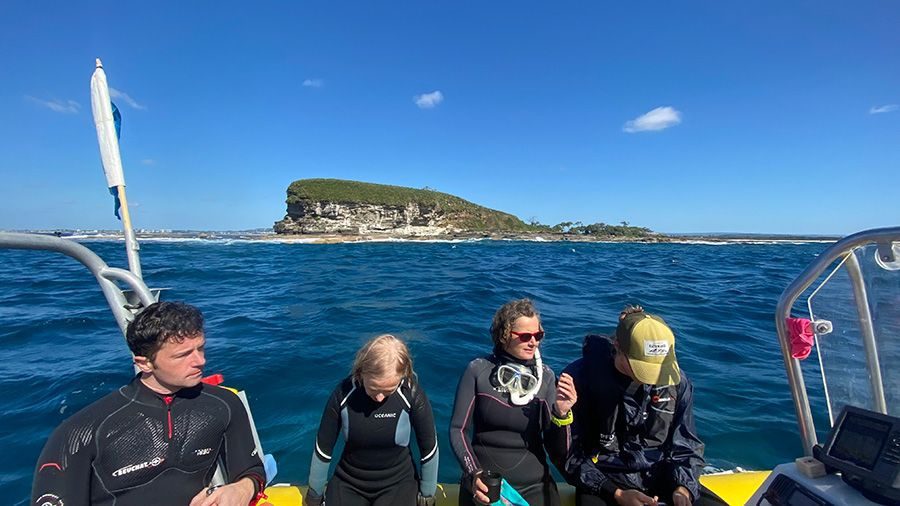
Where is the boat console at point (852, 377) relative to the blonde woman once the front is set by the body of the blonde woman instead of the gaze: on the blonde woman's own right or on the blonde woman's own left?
on the blonde woman's own left

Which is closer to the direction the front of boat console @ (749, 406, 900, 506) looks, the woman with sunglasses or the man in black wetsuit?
the man in black wetsuit

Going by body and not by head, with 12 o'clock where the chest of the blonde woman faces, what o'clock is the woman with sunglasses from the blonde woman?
The woman with sunglasses is roughly at 9 o'clock from the blonde woman.

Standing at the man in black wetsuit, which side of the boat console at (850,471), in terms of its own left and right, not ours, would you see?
front

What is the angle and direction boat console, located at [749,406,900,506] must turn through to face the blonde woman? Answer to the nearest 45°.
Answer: approximately 45° to its right

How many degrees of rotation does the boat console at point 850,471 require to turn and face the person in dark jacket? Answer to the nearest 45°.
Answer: approximately 45° to its right

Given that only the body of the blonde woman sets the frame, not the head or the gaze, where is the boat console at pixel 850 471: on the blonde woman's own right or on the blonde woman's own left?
on the blonde woman's own left

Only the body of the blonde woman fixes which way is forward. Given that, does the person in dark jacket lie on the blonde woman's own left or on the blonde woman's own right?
on the blonde woman's own left

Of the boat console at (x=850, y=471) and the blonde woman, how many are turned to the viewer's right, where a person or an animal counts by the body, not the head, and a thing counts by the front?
0

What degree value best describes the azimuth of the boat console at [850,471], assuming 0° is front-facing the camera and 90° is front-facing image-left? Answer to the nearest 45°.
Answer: approximately 45°

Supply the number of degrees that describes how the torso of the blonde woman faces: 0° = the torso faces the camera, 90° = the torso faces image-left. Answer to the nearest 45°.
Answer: approximately 0°

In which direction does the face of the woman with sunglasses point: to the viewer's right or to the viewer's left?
to the viewer's right
